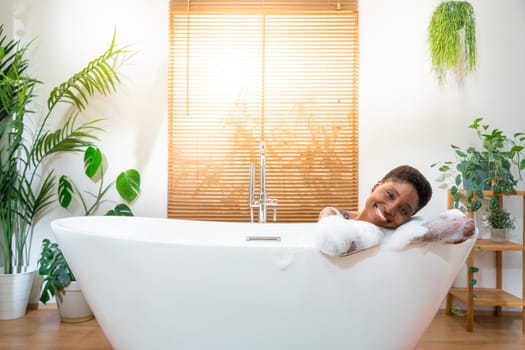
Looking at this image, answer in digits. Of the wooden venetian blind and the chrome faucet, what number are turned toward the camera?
2

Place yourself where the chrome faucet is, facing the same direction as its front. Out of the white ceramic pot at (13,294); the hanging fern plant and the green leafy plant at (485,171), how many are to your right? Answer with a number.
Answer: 1

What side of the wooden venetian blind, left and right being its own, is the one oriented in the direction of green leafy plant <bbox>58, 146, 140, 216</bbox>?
right

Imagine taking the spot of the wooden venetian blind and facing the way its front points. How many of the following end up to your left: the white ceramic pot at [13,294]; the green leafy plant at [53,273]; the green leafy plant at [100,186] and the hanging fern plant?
1

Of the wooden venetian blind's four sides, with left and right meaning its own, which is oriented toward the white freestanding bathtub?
front

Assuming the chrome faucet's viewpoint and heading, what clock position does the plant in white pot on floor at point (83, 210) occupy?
The plant in white pot on floor is roughly at 3 o'clock from the chrome faucet.

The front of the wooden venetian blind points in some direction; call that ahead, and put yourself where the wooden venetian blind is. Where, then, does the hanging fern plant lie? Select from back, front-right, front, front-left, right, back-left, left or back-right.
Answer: left

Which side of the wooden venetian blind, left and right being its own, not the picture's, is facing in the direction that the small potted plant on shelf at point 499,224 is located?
left

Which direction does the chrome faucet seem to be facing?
toward the camera

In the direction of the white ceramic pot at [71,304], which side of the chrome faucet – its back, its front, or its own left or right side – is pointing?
right

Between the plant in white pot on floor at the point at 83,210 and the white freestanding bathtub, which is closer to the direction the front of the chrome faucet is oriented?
the white freestanding bathtub

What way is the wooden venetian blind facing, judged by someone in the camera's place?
facing the viewer

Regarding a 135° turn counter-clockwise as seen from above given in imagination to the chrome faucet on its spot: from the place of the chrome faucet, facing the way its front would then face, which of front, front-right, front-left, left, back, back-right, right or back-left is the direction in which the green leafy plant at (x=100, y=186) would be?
back-left
